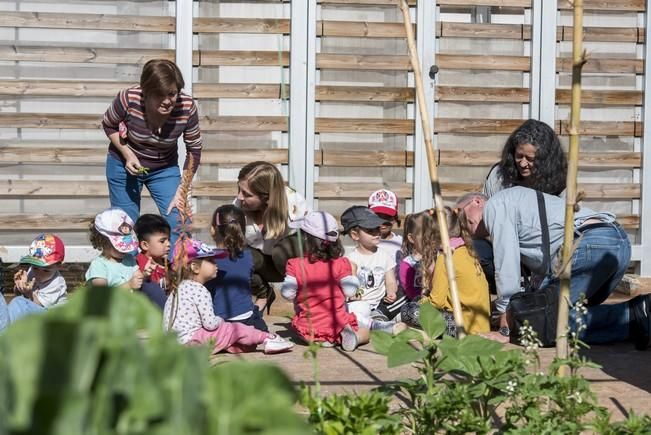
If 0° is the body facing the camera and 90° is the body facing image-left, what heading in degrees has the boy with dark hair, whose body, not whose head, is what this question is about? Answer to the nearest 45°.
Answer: approximately 315°

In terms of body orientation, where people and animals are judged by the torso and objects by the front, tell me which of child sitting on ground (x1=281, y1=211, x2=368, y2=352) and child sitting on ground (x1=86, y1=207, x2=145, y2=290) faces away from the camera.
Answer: child sitting on ground (x1=281, y1=211, x2=368, y2=352)

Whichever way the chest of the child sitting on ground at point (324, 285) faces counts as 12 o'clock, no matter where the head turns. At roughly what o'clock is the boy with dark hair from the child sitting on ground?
The boy with dark hair is roughly at 10 o'clock from the child sitting on ground.

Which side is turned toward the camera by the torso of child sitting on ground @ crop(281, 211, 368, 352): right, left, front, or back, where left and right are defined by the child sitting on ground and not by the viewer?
back

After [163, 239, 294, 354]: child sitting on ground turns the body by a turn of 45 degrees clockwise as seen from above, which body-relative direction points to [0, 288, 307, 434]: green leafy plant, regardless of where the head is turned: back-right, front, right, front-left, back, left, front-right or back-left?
front-right

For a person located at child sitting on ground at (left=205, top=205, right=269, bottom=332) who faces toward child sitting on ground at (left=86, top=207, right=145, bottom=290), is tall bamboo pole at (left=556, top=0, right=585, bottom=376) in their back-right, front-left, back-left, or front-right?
back-left

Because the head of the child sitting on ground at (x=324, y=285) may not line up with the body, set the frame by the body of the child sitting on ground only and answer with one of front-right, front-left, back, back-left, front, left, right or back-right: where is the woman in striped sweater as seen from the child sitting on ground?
front-left

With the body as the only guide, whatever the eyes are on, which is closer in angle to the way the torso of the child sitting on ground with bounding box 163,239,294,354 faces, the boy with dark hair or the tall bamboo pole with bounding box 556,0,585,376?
the tall bamboo pole

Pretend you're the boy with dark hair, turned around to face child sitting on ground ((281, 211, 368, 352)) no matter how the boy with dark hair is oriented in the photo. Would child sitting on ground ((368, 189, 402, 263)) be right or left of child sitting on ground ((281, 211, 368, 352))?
left

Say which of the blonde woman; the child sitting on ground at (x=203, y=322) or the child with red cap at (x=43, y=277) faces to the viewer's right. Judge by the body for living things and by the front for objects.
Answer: the child sitting on ground

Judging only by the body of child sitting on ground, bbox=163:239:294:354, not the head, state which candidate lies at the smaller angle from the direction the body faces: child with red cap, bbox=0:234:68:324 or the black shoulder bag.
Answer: the black shoulder bag

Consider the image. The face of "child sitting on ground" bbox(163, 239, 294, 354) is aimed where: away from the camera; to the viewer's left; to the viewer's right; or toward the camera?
to the viewer's right

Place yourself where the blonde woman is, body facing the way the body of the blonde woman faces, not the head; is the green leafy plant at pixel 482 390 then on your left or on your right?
on your left

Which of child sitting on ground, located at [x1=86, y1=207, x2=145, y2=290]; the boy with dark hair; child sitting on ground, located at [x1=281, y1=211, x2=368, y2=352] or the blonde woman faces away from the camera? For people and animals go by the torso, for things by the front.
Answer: child sitting on ground, located at [x1=281, y1=211, x2=368, y2=352]

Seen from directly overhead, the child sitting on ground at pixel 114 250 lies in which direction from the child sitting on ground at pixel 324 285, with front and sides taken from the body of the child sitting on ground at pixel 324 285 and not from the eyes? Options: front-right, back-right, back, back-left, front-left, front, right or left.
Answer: left

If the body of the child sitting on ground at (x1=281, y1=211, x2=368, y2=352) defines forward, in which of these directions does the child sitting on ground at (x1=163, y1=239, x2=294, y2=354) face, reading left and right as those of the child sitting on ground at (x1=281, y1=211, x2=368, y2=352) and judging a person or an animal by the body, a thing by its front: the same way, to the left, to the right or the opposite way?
to the right

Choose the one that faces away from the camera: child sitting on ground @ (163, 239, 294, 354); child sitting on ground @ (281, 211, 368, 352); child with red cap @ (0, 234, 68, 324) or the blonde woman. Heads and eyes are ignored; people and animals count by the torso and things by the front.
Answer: child sitting on ground @ (281, 211, 368, 352)
